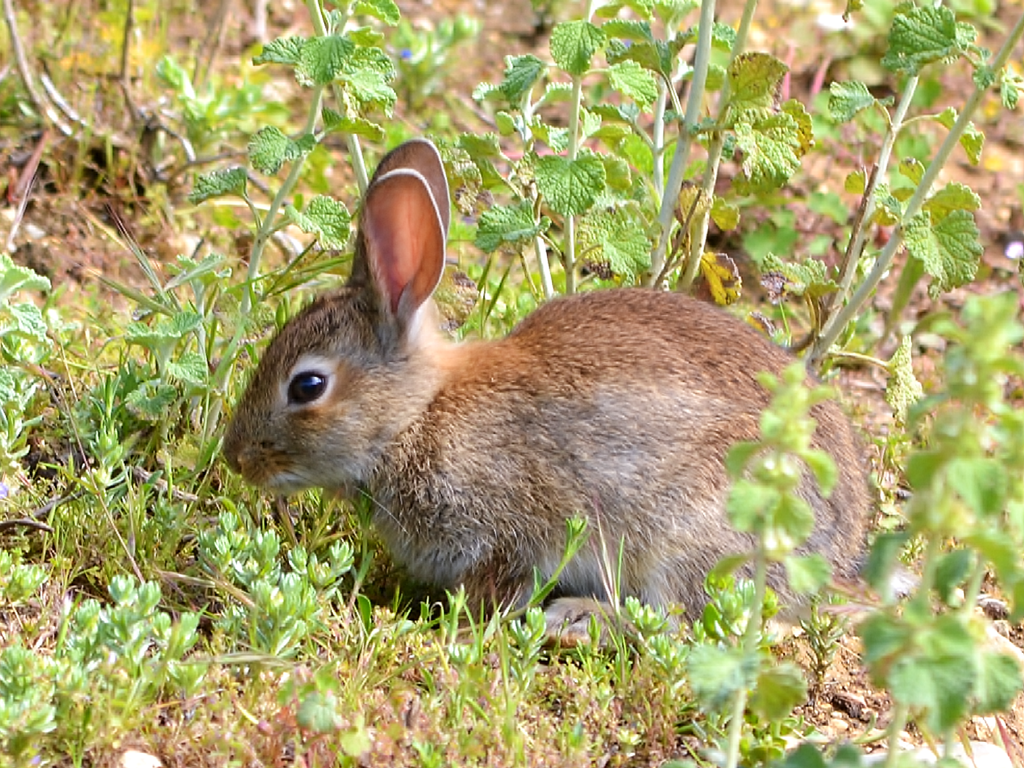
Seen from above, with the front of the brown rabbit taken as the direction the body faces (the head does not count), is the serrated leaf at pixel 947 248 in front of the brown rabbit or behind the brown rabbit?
behind

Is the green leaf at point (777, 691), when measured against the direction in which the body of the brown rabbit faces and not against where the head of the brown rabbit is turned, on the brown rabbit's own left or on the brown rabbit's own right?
on the brown rabbit's own left

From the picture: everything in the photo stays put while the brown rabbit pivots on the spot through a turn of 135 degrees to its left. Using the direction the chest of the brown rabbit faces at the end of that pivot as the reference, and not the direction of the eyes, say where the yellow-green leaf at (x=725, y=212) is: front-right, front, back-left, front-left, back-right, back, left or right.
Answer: left

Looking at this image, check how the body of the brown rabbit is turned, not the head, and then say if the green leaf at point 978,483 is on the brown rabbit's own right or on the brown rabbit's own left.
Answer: on the brown rabbit's own left

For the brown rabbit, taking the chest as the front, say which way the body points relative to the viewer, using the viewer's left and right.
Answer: facing to the left of the viewer

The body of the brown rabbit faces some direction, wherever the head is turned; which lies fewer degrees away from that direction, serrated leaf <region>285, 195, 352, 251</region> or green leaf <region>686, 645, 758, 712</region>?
the serrated leaf

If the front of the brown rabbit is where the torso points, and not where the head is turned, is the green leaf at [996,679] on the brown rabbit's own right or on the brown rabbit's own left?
on the brown rabbit's own left

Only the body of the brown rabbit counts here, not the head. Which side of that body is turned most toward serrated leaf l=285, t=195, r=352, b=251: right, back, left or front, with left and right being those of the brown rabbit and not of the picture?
front

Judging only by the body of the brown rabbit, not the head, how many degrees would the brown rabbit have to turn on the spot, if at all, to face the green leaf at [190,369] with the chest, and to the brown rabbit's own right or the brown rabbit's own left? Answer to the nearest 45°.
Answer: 0° — it already faces it

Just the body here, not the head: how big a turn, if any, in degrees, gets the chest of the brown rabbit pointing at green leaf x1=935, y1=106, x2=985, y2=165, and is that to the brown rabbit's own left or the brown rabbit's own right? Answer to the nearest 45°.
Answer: approximately 180°
